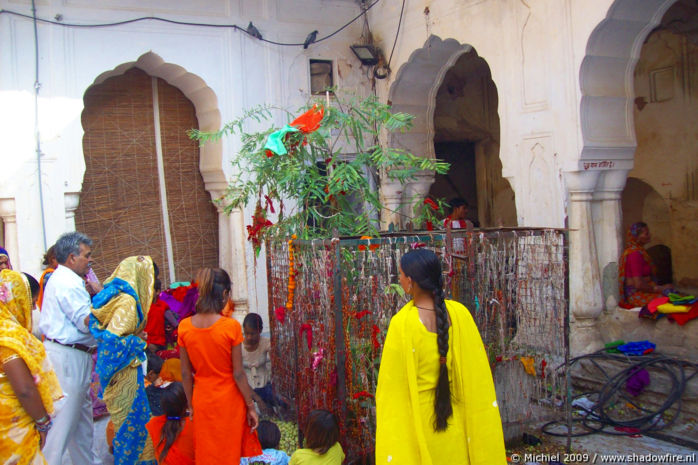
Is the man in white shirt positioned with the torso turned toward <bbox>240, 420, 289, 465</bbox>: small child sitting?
yes

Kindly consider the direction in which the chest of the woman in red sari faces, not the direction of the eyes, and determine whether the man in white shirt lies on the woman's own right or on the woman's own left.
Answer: on the woman's own right

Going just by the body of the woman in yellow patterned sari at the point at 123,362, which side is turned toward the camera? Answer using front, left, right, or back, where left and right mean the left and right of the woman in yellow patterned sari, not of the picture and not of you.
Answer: right

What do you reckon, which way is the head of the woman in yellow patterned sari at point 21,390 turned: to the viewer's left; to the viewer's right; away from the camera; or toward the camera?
to the viewer's right

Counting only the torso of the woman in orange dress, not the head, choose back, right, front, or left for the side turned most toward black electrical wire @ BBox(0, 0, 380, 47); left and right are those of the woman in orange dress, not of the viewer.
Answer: front

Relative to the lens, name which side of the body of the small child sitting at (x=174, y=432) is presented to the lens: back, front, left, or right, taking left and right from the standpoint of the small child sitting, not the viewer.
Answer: back

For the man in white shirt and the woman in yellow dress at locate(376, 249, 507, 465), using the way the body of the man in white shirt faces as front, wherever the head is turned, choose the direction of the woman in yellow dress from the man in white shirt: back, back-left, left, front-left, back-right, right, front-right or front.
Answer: front-right

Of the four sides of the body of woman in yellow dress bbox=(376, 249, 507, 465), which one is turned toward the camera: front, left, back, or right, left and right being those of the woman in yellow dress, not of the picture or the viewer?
back

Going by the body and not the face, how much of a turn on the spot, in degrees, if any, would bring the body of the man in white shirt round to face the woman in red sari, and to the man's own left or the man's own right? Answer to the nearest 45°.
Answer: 0° — they already face them

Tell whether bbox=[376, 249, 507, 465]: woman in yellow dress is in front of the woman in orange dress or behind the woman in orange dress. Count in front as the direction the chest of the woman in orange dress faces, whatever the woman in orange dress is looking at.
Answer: behind

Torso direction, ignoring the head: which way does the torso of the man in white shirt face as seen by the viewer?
to the viewer's right

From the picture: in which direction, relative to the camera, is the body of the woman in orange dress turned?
away from the camera
